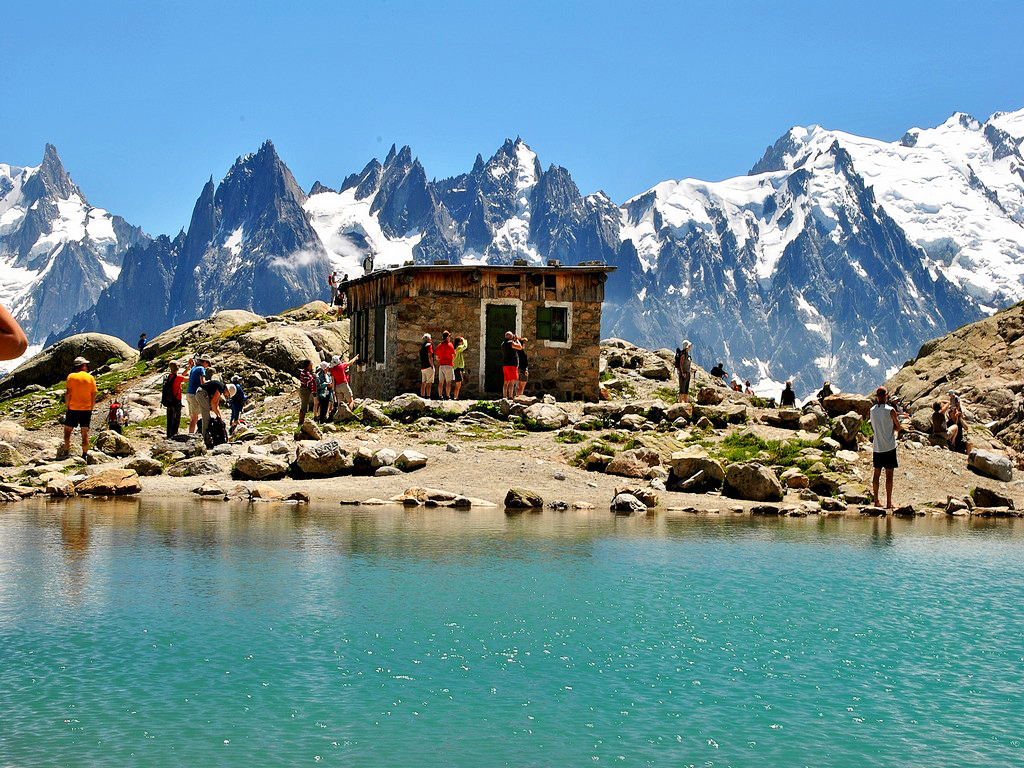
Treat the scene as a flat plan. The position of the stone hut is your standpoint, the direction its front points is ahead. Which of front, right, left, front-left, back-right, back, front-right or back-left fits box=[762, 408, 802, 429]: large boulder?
front-left

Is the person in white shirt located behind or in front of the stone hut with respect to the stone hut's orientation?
in front

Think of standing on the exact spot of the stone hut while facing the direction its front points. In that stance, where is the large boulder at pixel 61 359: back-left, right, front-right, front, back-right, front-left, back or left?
back-right

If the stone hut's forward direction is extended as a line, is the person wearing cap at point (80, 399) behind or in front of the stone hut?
in front

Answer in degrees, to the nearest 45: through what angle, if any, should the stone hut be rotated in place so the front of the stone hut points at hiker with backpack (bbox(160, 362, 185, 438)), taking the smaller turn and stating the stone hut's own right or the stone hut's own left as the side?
approximately 45° to the stone hut's own right

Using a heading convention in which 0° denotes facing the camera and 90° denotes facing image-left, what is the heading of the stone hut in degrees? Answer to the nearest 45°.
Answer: approximately 0°

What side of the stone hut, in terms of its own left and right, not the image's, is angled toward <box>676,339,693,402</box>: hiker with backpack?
left

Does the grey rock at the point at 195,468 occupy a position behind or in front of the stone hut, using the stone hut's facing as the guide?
in front

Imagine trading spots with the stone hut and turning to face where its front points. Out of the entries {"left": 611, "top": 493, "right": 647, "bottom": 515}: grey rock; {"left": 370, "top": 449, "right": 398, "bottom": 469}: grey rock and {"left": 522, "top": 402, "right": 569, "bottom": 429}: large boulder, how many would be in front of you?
3

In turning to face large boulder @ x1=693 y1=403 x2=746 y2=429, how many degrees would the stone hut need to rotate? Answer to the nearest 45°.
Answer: approximately 45° to its left

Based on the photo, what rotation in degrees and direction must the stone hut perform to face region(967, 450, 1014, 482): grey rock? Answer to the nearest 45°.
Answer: approximately 45° to its left
